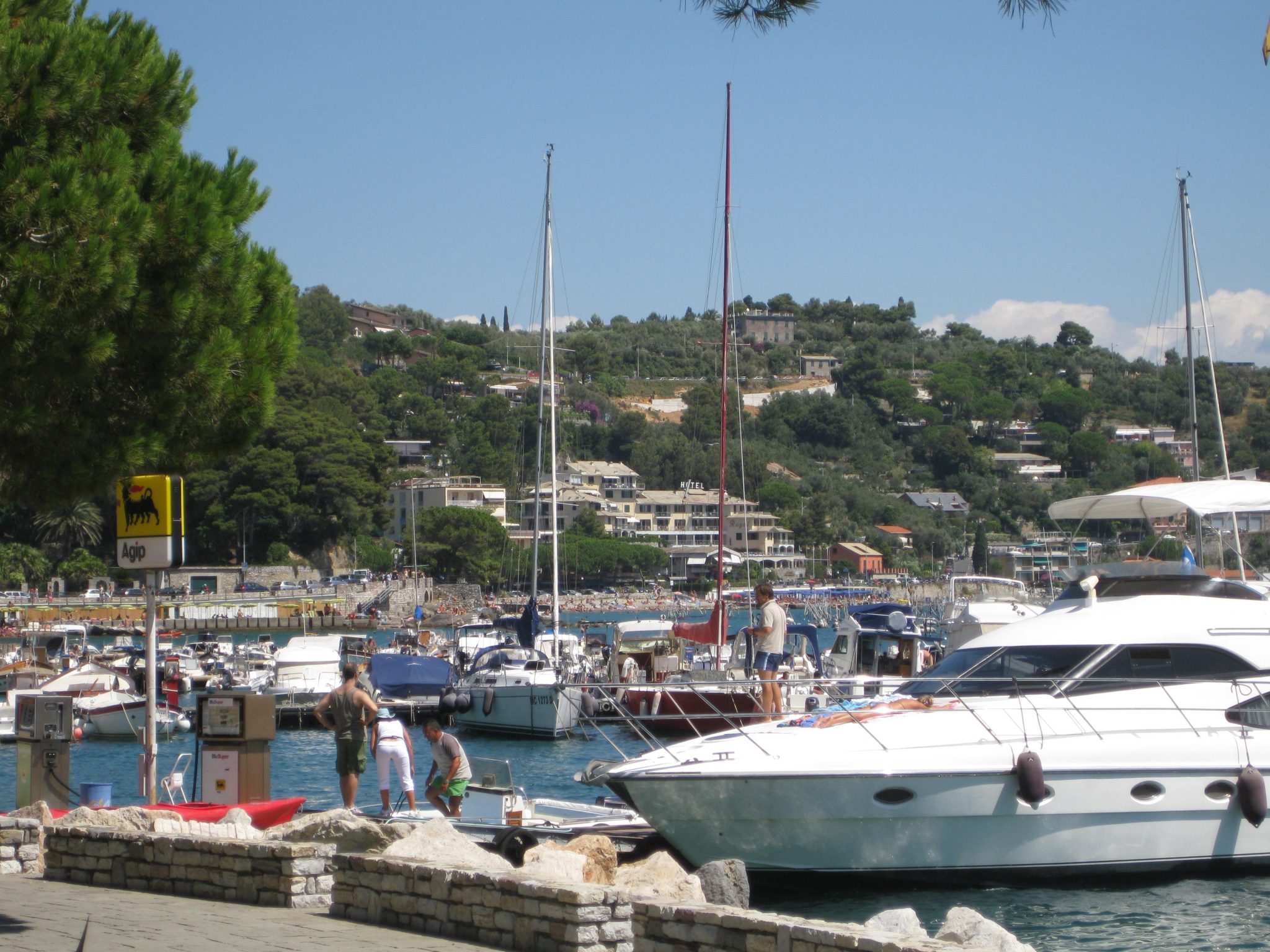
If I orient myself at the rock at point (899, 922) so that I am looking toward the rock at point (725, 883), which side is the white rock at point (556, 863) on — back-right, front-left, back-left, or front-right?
front-left

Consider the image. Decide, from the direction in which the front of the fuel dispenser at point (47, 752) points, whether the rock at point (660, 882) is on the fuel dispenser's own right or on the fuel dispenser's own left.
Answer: on the fuel dispenser's own left

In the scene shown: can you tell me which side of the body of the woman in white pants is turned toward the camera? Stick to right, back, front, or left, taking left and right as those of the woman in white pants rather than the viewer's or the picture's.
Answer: back

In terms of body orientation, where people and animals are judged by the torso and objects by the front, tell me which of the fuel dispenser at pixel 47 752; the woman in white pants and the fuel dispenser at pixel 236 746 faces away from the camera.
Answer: the woman in white pants

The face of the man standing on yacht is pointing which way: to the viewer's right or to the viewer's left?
to the viewer's left

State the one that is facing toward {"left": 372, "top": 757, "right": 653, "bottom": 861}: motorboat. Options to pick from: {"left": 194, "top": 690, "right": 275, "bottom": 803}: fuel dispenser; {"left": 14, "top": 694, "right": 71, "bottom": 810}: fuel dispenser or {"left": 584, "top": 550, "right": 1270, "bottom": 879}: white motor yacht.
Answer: the white motor yacht

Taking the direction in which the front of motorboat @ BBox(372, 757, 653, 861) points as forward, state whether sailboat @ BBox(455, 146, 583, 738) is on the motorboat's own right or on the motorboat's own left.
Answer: on the motorboat's own left

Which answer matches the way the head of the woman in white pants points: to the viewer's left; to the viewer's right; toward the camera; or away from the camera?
away from the camera

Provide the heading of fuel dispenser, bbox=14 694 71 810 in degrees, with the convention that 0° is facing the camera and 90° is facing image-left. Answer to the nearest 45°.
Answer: approximately 45°

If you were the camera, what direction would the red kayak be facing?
facing to the right of the viewer

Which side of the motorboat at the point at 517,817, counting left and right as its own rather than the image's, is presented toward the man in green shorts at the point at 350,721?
back

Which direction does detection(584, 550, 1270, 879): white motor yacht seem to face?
to the viewer's left
